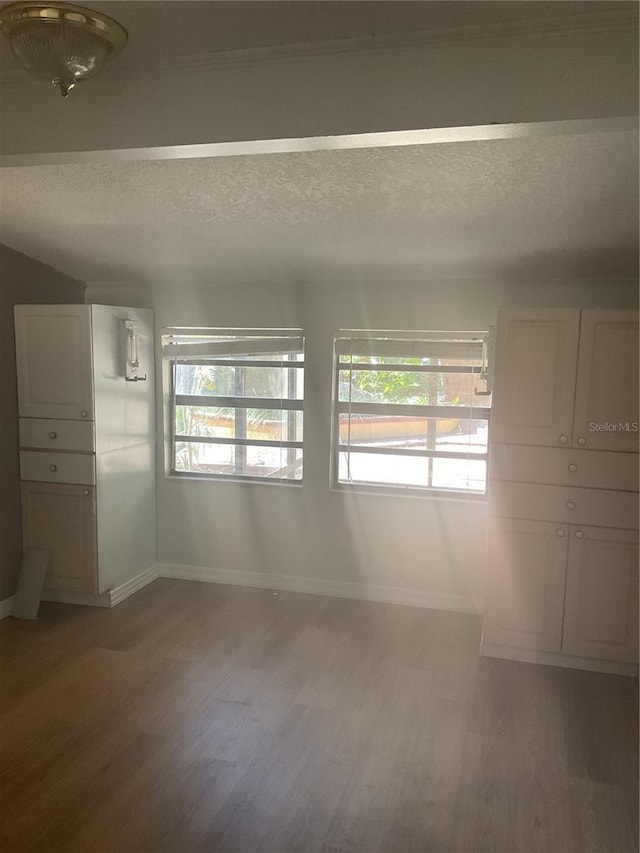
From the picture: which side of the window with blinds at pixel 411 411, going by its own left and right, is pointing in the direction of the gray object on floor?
right

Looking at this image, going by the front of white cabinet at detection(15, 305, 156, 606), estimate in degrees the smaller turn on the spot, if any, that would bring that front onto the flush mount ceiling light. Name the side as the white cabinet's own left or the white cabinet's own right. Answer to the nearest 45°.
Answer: approximately 45° to the white cabinet's own left

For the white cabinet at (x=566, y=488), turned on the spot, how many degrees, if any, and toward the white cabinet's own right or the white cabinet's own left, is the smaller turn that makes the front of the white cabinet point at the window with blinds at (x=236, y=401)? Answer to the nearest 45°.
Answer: approximately 90° to the white cabinet's own right

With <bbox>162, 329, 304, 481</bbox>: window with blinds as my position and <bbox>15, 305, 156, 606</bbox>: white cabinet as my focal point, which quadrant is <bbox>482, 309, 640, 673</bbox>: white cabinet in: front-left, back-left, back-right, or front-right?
back-left

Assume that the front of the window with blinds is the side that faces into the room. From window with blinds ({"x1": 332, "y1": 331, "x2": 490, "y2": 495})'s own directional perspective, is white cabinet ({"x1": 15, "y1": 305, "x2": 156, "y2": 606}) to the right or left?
on its right

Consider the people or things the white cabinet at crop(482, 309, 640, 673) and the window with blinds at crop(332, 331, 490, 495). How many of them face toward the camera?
2

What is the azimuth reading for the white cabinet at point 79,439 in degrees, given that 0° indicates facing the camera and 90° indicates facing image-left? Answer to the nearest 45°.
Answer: approximately 45°

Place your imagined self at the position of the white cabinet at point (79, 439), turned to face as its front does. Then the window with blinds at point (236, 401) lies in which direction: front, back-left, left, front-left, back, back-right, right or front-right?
back-left

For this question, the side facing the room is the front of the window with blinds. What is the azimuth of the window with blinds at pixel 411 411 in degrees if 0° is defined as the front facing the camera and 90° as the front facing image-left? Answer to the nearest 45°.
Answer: approximately 0°
